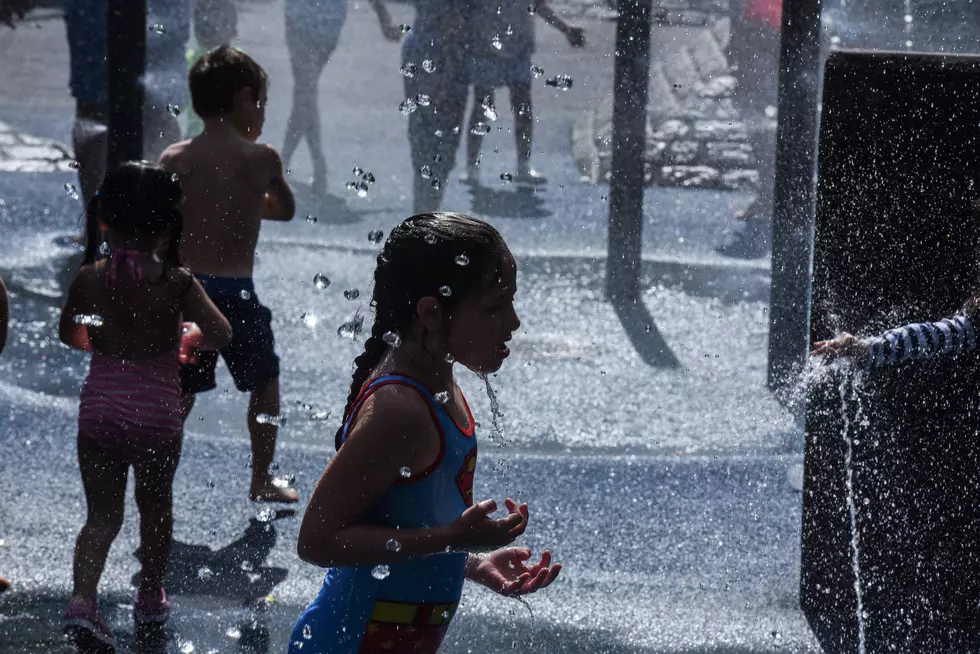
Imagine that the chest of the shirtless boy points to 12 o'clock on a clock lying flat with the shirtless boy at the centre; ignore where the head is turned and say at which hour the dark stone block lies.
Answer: The dark stone block is roughly at 3 o'clock from the shirtless boy.

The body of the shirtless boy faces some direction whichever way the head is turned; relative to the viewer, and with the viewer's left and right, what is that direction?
facing away from the viewer and to the right of the viewer

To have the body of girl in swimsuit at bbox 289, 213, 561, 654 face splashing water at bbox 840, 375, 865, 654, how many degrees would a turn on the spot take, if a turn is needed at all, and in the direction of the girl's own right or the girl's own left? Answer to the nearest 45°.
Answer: approximately 45° to the girl's own left

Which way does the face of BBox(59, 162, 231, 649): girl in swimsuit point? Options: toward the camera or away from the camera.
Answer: away from the camera

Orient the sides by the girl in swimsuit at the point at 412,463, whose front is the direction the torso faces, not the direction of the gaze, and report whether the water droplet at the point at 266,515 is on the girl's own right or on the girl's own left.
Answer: on the girl's own left

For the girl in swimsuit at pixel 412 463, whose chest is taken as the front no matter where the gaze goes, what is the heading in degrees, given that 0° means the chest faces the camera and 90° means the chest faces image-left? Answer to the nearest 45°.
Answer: approximately 270°

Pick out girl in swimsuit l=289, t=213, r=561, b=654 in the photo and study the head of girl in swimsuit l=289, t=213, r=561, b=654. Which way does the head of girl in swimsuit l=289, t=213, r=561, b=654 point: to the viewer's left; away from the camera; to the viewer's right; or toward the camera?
to the viewer's right

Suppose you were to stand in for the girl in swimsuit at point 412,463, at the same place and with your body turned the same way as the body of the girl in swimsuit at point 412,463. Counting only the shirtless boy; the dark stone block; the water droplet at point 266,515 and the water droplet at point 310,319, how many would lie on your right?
0

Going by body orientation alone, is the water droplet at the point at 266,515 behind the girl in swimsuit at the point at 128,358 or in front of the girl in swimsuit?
in front

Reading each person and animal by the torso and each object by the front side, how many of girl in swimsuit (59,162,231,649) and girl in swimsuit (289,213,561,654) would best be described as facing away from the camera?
1

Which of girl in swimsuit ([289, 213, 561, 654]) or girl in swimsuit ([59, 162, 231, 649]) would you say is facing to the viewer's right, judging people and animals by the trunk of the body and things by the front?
girl in swimsuit ([289, 213, 561, 654])

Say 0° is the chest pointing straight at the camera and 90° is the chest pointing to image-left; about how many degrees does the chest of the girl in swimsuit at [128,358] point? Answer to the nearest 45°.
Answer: approximately 180°

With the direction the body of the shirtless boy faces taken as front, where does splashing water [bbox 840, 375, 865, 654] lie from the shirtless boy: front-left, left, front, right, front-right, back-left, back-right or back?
right

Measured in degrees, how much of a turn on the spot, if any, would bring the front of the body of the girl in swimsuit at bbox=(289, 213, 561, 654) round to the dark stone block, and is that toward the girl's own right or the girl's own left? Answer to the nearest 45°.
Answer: approximately 45° to the girl's own left

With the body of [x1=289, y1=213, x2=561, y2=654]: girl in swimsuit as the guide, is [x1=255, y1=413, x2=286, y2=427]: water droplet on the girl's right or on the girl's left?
on the girl's left
